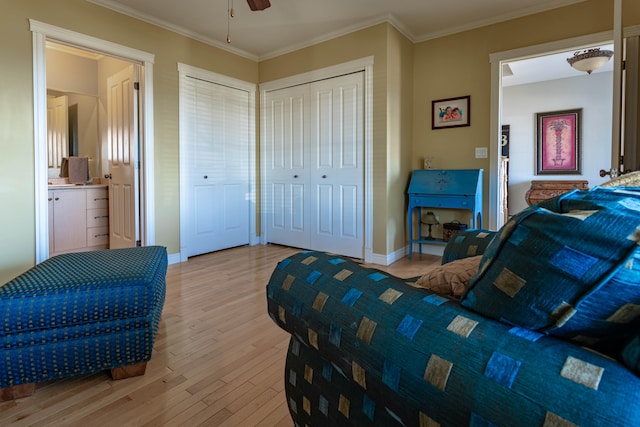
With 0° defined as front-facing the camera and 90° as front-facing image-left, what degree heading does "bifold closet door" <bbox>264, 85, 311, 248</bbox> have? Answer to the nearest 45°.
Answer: approximately 45°

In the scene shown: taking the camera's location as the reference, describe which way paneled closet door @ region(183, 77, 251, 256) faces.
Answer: facing the viewer and to the right of the viewer

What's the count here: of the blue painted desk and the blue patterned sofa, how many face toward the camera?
1

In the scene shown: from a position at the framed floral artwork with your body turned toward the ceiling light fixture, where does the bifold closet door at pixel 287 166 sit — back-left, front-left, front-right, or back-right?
front-right

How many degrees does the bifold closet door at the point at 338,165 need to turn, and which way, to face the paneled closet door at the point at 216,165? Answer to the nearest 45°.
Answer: approximately 45° to its right

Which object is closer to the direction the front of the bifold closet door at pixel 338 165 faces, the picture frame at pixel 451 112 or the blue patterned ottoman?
the blue patterned ottoman

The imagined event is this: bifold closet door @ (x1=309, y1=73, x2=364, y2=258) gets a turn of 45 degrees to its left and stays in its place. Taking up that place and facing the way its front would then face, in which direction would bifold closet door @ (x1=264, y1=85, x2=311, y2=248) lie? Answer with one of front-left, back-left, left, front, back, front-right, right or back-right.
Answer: back-right

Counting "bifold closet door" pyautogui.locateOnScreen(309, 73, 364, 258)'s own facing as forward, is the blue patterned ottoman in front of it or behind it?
in front

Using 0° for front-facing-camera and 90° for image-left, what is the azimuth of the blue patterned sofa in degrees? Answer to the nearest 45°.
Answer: approximately 135°

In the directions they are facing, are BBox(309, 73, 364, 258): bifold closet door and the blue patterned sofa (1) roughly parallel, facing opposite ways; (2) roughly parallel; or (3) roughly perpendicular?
roughly perpendicular

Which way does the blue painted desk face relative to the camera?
toward the camera

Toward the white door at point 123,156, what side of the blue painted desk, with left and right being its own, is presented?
right

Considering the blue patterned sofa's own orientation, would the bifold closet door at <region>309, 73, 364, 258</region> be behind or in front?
in front

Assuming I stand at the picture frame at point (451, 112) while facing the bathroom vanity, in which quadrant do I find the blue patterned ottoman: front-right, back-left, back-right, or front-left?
front-left

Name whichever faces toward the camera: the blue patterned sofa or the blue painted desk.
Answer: the blue painted desk

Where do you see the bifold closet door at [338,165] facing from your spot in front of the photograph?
facing the viewer and to the left of the viewer
